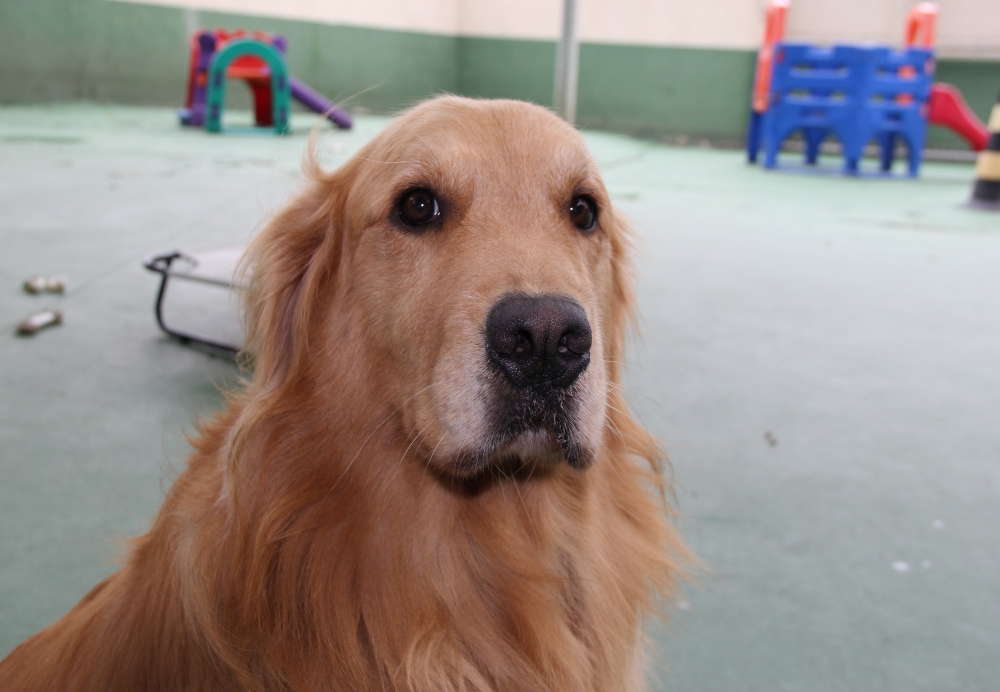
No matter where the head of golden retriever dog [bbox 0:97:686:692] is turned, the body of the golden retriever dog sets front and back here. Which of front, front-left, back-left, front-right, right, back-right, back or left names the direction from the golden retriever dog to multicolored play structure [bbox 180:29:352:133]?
back-left

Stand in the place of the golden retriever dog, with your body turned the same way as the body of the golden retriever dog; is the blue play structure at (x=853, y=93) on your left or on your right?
on your left

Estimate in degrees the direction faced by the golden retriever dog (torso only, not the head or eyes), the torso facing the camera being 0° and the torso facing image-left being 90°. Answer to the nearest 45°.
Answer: approximately 315°

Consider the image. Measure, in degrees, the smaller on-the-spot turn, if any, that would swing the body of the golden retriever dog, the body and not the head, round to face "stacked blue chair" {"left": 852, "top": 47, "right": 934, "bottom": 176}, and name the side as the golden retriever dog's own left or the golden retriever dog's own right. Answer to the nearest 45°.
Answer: approximately 90° to the golden retriever dog's own left
